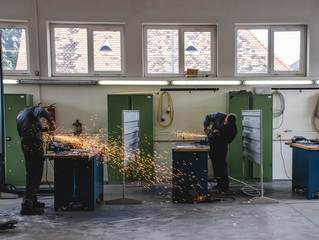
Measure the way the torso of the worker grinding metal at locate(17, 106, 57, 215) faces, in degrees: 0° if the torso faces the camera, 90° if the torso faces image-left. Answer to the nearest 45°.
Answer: approximately 270°

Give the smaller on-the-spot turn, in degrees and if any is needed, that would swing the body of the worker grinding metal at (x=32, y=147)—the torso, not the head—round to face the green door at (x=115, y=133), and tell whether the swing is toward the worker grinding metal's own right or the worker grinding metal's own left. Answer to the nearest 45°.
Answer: approximately 45° to the worker grinding metal's own left

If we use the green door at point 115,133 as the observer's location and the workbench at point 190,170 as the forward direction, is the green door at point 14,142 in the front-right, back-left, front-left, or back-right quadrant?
back-right

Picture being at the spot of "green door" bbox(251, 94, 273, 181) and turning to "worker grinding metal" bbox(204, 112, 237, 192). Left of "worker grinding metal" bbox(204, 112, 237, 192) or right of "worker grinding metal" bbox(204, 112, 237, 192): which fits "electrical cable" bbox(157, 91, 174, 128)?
right

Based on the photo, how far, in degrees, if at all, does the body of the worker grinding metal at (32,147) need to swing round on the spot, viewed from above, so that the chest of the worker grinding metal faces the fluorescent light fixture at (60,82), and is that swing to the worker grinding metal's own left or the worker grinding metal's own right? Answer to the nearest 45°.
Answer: approximately 90° to the worker grinding metal's own left

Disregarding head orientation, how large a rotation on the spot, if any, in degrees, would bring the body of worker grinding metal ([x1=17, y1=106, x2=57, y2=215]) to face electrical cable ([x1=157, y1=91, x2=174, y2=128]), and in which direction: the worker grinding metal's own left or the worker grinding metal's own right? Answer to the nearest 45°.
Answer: approximately 45° to the worker grinding metal's own left

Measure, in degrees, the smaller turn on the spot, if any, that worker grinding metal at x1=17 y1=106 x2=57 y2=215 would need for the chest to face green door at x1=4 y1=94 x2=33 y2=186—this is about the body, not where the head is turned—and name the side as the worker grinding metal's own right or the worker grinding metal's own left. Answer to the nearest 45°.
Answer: approximately 90° to the worker grinding metal's own left
